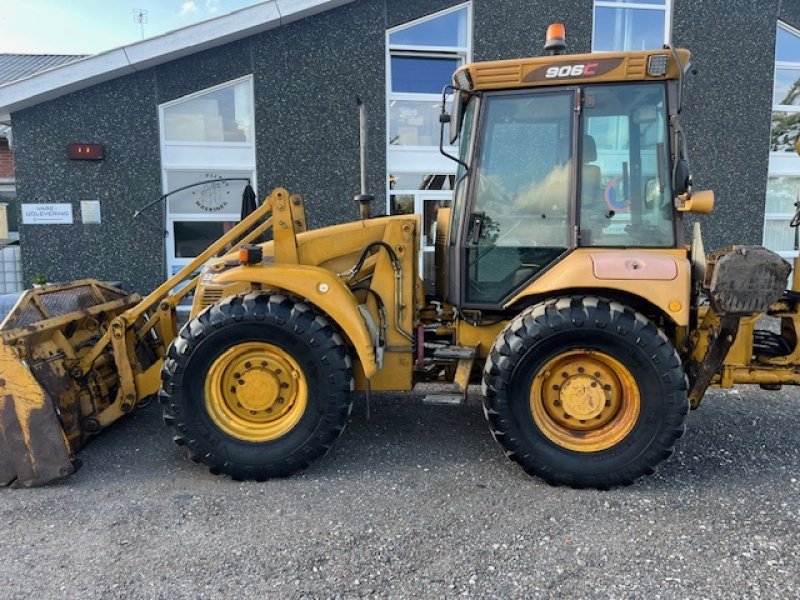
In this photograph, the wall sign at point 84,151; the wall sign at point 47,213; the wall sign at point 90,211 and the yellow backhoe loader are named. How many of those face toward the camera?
3

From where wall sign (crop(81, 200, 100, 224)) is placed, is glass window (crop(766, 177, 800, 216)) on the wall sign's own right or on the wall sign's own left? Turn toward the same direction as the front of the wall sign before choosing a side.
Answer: on the wall sign's own left

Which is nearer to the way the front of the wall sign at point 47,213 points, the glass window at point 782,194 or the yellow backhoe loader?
the yellow backhoe loader

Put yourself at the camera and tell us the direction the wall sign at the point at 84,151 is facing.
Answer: facing the viewer

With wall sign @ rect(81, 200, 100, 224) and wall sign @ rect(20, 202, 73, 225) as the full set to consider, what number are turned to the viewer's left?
0

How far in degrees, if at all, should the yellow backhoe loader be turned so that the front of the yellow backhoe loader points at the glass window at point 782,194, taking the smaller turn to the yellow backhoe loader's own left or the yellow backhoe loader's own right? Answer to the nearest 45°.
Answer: approximately 135° to the yellow backhoe loader's own right

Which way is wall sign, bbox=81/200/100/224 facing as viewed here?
toward the camera

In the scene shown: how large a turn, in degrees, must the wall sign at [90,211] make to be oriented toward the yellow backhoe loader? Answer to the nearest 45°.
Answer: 0° — it already faces it

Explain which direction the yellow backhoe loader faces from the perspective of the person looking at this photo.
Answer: facing to the left of the viewer

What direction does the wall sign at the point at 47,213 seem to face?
toward the camera

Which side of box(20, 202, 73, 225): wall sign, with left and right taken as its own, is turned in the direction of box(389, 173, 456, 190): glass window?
left

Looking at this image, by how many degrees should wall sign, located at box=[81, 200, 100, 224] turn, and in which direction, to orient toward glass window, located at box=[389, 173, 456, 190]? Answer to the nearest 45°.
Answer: approximately 90° to its left
